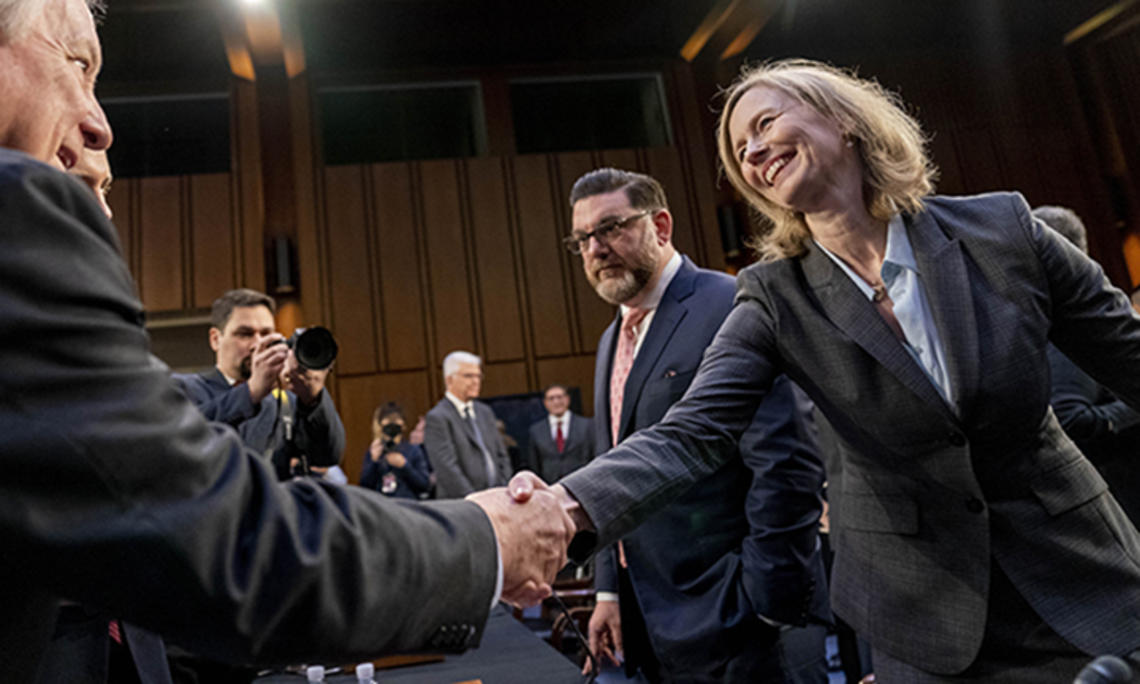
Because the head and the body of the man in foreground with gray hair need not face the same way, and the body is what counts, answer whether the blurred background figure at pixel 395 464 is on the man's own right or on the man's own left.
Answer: on the man's own left

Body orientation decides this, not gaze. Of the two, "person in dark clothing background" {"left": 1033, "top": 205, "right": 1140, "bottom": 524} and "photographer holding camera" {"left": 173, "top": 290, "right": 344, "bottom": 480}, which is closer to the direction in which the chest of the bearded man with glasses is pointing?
the photographer holding camera

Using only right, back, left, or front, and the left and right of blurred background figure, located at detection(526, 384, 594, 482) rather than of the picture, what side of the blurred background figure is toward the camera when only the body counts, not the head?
front

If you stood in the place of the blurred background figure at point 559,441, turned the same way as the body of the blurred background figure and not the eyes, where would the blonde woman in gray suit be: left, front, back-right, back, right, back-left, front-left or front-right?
front

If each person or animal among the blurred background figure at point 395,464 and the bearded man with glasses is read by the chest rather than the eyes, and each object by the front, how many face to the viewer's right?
0

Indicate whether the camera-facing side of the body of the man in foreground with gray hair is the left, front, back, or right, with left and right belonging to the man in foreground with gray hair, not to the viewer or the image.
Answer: right

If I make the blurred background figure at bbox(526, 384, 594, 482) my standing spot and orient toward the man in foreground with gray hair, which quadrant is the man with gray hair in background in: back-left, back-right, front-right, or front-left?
front-right

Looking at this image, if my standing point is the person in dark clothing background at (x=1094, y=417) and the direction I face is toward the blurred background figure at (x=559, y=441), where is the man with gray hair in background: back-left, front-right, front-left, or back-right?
front-left

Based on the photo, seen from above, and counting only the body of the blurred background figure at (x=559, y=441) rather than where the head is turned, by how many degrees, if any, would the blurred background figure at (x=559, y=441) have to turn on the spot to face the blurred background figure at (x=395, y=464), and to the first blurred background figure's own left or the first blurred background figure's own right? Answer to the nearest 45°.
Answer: approximately 45° to the first blurred background figure's own right

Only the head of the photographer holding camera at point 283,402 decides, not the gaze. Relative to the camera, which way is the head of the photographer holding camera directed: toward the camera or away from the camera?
toward the camera

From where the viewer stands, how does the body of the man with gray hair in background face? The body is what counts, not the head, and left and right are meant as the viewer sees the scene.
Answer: facing the viewer and to the right of the viewer

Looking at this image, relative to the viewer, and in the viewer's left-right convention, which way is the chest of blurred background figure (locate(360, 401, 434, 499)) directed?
facing the viewer

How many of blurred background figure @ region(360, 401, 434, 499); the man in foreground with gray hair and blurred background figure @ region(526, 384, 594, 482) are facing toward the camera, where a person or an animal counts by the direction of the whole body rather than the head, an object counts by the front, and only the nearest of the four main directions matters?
2

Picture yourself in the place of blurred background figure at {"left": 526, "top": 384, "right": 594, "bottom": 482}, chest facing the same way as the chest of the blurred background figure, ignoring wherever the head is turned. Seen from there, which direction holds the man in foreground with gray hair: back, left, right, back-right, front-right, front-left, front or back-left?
front

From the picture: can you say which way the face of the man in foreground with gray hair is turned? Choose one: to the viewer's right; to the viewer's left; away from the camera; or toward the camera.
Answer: to the viewer's right
